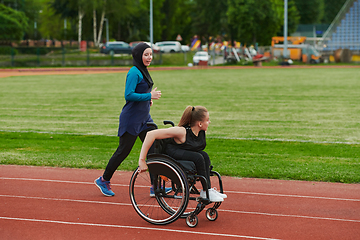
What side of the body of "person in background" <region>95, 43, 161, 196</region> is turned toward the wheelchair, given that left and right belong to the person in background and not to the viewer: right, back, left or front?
right

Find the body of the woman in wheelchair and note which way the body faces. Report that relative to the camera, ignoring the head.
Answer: to the viewer's right

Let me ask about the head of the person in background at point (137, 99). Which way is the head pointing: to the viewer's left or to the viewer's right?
to the viewer's right

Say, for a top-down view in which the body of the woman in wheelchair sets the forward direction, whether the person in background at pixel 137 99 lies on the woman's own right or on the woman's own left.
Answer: on the woman's own left

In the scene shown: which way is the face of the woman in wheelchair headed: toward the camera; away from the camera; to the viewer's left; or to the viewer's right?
to the viewer's right

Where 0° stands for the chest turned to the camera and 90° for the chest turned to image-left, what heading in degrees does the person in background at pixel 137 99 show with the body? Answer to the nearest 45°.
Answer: approximately 270°

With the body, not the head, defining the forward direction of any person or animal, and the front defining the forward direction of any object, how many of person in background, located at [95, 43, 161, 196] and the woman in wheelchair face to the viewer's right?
2

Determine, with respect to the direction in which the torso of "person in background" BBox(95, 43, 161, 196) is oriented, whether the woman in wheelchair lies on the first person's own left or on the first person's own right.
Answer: on the first person's own right

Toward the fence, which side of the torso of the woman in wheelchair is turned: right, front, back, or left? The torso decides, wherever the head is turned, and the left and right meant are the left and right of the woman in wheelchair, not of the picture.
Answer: left

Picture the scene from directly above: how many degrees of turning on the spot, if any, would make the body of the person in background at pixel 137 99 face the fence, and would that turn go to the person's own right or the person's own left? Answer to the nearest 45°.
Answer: approximately 90° to the person's own left
